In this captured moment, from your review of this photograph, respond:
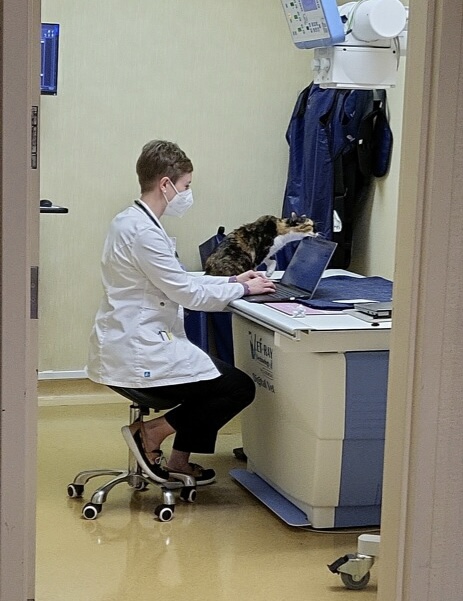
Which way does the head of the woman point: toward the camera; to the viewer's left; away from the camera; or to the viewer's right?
to the viewer's right

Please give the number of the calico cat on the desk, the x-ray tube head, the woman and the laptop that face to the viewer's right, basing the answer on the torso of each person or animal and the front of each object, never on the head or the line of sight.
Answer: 2

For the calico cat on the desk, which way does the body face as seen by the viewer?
to the viewer's right

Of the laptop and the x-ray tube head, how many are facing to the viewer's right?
0

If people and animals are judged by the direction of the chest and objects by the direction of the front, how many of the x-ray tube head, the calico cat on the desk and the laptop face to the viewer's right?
1

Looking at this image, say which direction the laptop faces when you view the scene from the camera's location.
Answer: facing the viewer and to the left of the viewer

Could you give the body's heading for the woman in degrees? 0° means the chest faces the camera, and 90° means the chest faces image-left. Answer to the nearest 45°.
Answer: approximately 270°

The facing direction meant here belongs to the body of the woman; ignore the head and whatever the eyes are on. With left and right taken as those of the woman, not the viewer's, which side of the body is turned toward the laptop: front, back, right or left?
front
